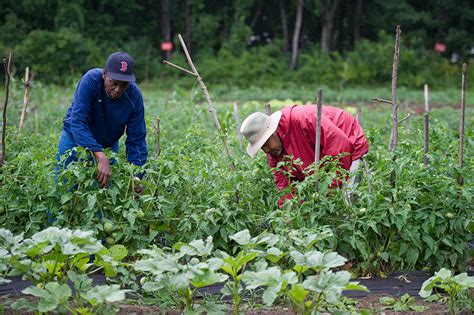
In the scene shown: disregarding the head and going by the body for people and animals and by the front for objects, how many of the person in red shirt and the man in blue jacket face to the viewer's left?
1

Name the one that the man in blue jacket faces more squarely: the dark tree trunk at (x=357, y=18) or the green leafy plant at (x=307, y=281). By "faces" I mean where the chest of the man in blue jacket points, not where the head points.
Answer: the green leafy plant

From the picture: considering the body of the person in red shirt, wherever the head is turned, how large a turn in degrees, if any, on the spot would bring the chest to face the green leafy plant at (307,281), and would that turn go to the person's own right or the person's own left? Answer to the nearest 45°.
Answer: approximately 90° to the person's own left

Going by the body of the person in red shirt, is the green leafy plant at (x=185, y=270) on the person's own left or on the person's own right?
on the person's own left

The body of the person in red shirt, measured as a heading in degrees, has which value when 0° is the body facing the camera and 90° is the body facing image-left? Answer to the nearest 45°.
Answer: approximately 90°

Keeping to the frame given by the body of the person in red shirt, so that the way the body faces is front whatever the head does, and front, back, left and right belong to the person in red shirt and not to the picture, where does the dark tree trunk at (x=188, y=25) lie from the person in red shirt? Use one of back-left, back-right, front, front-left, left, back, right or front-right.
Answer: right

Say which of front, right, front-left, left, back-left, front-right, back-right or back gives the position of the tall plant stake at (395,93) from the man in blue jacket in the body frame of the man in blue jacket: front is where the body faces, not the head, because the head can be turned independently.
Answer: front-left

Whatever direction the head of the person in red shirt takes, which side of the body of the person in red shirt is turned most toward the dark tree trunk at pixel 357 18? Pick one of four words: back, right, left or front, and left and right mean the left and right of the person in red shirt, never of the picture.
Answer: right

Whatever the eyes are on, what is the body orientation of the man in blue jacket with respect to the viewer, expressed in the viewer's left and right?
facing the viewer and to the right of the viewer

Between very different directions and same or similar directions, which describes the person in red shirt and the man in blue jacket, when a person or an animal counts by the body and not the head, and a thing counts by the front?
very different directions

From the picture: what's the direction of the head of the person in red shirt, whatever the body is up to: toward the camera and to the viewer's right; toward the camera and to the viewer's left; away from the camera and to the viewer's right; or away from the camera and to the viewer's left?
toward the camera and to the viewer's left

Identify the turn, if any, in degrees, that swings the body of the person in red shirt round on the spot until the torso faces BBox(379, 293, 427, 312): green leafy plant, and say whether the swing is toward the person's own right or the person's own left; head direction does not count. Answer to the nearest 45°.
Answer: approximately 135° to the person's own left

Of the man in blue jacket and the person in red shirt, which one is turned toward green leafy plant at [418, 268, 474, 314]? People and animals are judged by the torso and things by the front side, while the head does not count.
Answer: the man in blue jacket

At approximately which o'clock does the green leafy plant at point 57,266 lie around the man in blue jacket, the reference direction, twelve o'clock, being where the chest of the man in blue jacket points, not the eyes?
The green leafy plant is roughly at 2 o'clock from the man in blue jacket.

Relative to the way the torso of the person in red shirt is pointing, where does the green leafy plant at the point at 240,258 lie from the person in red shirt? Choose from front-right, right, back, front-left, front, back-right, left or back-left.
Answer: left

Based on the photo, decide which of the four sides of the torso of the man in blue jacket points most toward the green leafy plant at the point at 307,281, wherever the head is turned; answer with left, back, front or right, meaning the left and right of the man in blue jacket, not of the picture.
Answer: front

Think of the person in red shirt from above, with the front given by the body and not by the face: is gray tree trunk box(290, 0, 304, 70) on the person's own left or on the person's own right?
on the person's own right
